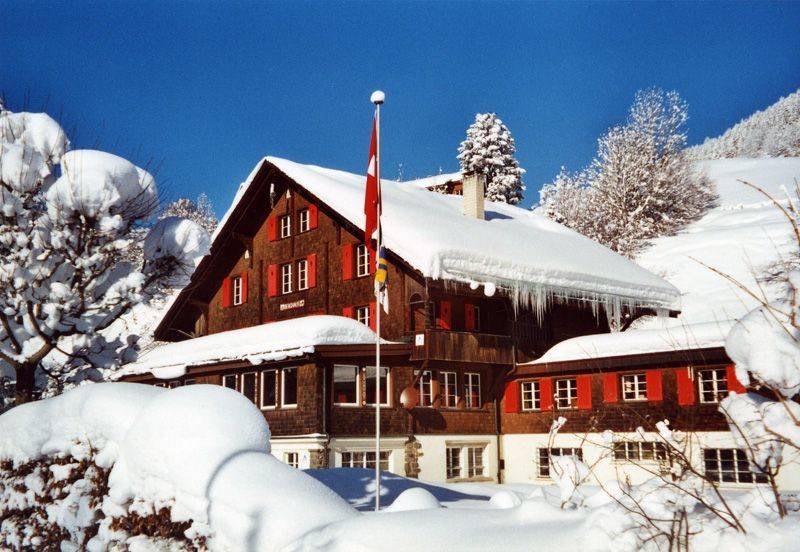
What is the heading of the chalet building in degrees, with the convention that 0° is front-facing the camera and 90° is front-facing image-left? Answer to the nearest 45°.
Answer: approximately 45°

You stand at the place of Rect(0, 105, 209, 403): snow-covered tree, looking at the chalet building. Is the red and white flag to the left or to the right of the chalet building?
right

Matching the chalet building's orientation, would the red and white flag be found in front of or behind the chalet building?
in front

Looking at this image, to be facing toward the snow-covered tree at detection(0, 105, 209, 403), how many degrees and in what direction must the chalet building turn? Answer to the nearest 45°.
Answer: approximately 45° to its left
